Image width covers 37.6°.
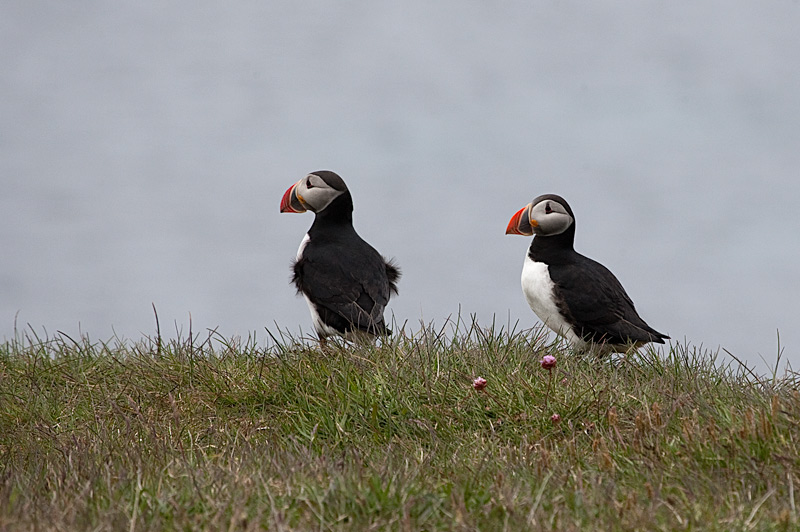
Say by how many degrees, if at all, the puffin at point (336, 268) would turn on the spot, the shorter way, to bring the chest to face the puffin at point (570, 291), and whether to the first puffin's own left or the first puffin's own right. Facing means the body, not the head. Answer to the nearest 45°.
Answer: approximately 135° to the first puffin's own right

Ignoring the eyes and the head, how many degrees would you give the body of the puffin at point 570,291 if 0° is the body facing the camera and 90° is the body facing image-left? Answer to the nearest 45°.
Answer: approximately 90°

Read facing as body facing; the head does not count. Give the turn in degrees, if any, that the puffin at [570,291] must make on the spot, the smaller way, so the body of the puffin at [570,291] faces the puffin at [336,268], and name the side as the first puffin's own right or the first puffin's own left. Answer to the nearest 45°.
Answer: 0° — it already faces it

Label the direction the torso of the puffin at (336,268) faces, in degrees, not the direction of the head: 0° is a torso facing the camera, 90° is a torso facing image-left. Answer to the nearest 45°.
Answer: approximately 135°
